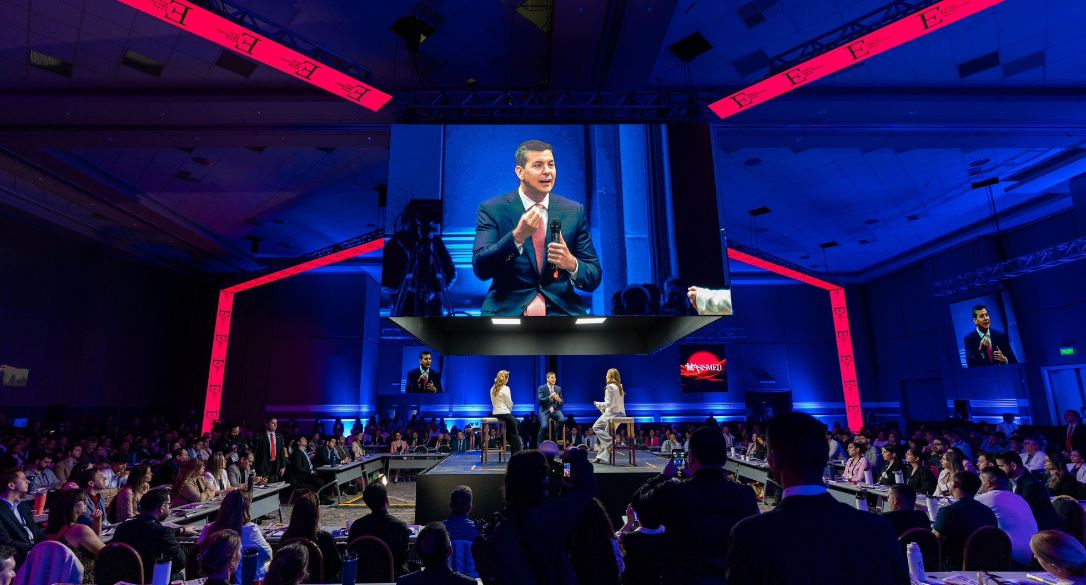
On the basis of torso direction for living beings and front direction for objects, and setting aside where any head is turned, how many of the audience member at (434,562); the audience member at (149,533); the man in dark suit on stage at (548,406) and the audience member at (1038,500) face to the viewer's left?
1

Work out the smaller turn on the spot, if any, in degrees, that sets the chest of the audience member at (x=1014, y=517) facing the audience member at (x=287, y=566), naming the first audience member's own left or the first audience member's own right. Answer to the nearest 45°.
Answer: approximately 90° to the first audience member's own left

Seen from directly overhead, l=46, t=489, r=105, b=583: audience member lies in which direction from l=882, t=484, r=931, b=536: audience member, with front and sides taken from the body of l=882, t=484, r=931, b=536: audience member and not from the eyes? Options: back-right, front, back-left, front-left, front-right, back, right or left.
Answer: left

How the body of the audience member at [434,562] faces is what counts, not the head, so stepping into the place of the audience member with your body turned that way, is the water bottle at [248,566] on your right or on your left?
on your left

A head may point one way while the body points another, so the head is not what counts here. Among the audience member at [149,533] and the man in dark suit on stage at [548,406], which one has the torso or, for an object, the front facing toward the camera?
the man in dark suit on stage

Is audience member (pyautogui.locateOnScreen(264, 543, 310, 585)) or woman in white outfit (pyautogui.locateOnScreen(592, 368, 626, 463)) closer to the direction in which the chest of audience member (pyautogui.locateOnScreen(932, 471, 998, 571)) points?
the woman in white outfit

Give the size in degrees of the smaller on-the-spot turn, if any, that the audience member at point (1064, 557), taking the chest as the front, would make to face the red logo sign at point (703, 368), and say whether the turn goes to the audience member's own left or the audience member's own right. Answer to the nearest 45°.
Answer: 0° — they already face it

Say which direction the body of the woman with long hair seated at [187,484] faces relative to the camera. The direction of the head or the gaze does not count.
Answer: to the viewer's right

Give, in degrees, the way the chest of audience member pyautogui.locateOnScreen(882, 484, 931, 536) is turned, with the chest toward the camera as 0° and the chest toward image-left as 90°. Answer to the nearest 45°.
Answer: approximately 135°

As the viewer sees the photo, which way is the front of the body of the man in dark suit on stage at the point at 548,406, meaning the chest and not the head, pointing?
toward the camera

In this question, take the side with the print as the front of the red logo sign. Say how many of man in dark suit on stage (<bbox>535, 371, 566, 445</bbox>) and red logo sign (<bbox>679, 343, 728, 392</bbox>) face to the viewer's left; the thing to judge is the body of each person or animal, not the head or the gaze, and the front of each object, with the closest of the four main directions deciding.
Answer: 0

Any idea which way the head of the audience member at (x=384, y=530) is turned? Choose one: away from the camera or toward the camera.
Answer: away from the camera

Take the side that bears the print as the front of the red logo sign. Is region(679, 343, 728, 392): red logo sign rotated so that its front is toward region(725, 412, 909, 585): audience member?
yes

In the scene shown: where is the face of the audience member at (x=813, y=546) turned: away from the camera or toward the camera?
away from the camera

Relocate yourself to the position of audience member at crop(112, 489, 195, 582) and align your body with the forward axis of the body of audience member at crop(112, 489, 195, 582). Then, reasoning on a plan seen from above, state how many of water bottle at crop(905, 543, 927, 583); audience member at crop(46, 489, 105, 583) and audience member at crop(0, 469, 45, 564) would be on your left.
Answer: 2

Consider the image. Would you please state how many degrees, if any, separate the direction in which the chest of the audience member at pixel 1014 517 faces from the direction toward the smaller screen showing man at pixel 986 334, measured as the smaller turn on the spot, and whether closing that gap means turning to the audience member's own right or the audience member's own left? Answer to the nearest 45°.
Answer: approximately 45° to the audience member's own right

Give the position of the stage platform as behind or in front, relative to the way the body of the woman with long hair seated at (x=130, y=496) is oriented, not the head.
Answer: in front

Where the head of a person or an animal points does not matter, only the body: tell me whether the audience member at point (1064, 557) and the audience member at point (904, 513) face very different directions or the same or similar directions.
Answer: same or similar directions

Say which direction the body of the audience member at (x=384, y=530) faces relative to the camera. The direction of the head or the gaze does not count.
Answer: away from the camera

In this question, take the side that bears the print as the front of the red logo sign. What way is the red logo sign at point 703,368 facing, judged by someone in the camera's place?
facing the viewer
